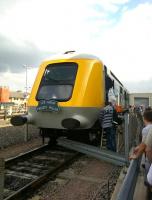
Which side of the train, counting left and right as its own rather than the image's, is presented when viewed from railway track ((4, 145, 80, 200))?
front

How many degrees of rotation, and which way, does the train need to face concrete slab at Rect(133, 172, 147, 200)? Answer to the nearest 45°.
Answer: approximately 45° to its left

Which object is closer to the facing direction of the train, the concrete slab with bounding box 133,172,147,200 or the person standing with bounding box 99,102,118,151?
the concrete slab

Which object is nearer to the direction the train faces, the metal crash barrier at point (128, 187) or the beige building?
the metal crash barrier

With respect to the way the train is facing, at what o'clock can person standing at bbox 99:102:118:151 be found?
The person standing is roughly at 8 o'clock from the train.

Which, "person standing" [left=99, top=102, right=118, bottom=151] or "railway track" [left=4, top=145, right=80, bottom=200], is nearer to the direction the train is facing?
the railway track

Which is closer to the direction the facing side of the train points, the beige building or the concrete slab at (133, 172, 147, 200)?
the concrete slab

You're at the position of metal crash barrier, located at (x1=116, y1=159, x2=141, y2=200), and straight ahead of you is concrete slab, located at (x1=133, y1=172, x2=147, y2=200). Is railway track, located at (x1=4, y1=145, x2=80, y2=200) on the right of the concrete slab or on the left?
left

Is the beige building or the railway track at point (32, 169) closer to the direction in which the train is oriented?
the railway track

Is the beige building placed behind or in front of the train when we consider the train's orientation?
behind

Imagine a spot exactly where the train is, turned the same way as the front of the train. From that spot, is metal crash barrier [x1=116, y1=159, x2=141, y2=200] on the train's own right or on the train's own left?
on the train's own left

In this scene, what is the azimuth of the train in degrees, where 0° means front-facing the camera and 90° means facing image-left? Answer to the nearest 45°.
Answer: approximately 45°
